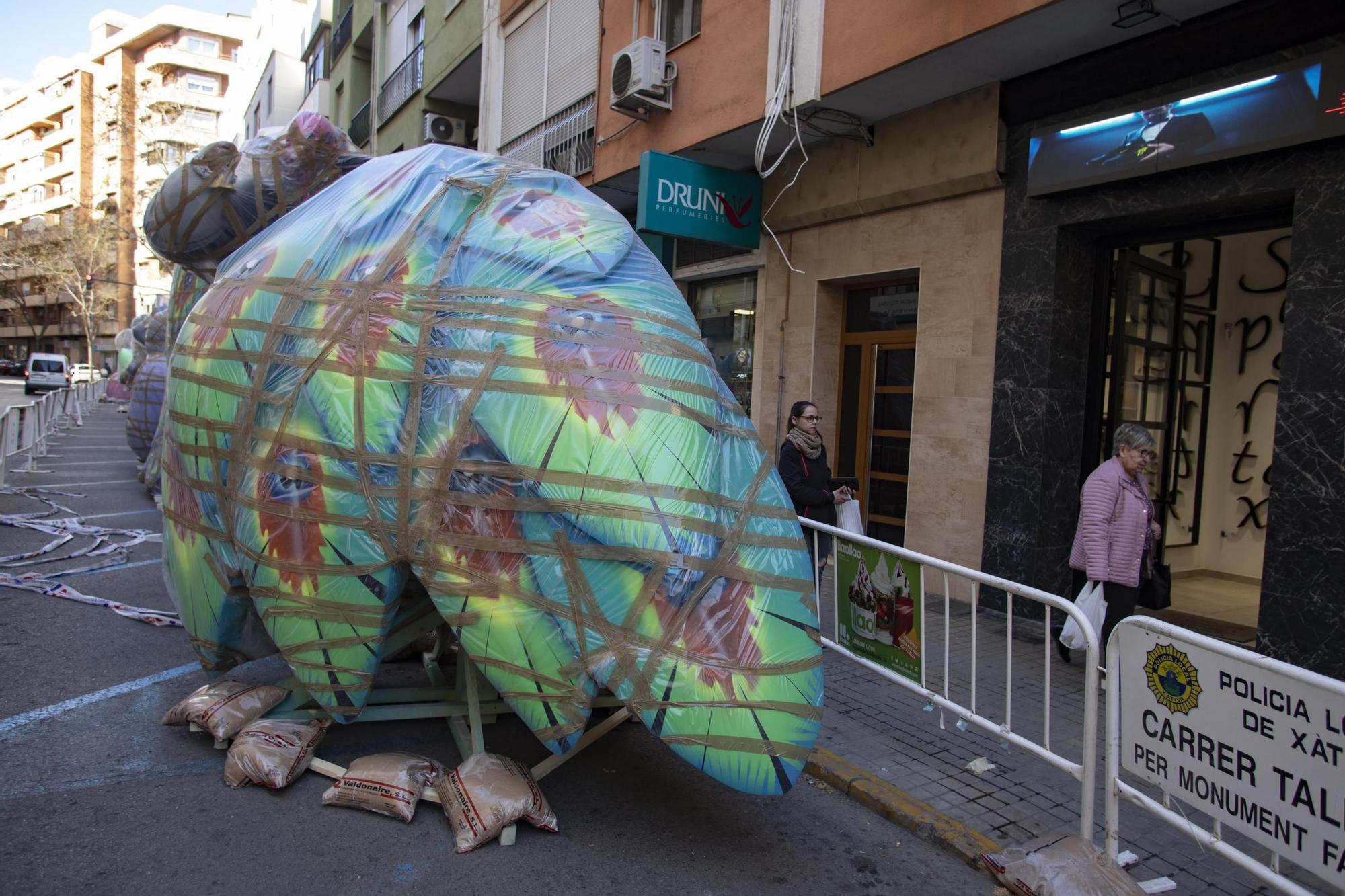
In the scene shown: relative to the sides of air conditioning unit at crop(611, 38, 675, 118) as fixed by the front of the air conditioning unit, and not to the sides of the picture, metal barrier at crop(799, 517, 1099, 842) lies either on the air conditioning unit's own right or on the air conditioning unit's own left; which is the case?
on the air conditioning unit's own left

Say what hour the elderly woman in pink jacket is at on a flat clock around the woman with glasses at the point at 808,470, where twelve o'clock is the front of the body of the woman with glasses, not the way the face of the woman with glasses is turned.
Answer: The elderly woman in pink jacket is roughly at 11 o'clock from the woman with glasses.

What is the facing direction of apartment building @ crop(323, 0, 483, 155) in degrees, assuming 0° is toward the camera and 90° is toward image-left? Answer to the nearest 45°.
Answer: approximately 45°

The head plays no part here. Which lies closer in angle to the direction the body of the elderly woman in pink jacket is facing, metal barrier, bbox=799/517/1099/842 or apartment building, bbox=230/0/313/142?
the metal barrier

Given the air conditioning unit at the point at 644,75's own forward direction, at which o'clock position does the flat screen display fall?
The flat screen display is roughly at 9 o'clock from the air conditioning unit.

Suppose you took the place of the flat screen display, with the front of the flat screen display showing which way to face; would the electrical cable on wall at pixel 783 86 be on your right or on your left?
on your right

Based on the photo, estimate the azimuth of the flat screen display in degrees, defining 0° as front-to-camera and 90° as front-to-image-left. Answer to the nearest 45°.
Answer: approximately 45°
